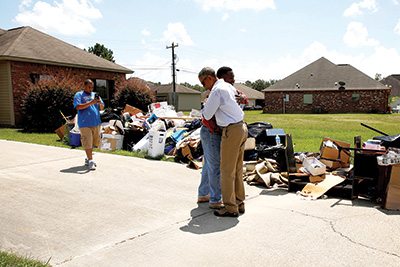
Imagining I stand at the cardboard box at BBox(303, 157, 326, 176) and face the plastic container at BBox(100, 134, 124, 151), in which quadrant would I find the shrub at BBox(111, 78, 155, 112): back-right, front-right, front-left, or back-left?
front-right

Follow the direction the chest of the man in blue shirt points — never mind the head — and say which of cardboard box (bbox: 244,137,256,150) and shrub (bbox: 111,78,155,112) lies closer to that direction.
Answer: the cardboard box

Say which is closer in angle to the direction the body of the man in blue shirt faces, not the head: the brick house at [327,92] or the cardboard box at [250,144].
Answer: the cardboard box

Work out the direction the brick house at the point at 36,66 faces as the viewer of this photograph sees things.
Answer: facing the viewer and to the right of the viewer

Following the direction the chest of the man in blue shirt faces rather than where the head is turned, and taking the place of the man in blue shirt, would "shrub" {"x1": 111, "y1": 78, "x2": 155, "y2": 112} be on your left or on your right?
on your left

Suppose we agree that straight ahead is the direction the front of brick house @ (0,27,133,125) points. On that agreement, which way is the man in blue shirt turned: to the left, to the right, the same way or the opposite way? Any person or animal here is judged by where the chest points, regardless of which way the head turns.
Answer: the same way

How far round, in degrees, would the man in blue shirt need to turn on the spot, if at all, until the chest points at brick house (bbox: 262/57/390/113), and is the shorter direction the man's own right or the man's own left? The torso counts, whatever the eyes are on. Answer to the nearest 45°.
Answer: approximately 90° to the man's own left

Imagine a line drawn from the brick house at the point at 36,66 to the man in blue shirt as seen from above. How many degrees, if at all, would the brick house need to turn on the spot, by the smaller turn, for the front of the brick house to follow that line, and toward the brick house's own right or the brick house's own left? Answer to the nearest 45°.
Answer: approximately 45° to the brick house's own right

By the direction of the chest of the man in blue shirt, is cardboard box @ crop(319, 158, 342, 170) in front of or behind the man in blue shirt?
in front

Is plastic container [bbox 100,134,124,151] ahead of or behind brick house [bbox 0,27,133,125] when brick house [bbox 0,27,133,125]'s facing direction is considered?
ahead

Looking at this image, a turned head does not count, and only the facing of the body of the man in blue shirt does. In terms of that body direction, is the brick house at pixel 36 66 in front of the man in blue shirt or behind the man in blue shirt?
behind

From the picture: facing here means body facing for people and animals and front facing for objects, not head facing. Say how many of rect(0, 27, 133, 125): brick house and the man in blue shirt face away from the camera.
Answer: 0
